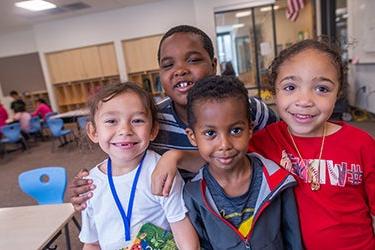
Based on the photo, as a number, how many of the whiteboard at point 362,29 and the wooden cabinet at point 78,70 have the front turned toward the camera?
2

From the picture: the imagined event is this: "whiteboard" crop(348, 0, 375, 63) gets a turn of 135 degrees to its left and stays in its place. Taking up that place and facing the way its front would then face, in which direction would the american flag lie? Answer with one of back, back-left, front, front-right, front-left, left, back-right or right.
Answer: left

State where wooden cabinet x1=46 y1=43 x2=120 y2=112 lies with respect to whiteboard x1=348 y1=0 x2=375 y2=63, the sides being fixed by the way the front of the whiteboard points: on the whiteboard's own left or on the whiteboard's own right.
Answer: on the whiteboard's own right

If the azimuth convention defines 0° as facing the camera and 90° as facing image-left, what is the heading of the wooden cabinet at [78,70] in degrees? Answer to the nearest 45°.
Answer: approximately 0°

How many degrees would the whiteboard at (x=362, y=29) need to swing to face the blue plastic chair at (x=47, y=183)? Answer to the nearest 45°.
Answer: approximately 45° to its right

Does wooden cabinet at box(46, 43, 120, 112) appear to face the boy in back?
yes

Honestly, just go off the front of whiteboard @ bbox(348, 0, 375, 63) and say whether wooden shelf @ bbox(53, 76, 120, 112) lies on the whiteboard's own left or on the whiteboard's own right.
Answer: on the whiteboard's own right

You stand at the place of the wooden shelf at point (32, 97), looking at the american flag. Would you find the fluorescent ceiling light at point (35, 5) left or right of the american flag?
right

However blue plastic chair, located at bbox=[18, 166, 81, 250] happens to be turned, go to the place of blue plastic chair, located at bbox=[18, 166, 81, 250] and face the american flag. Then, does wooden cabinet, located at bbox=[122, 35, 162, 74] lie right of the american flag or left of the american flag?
left

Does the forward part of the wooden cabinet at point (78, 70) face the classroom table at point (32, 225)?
yes
